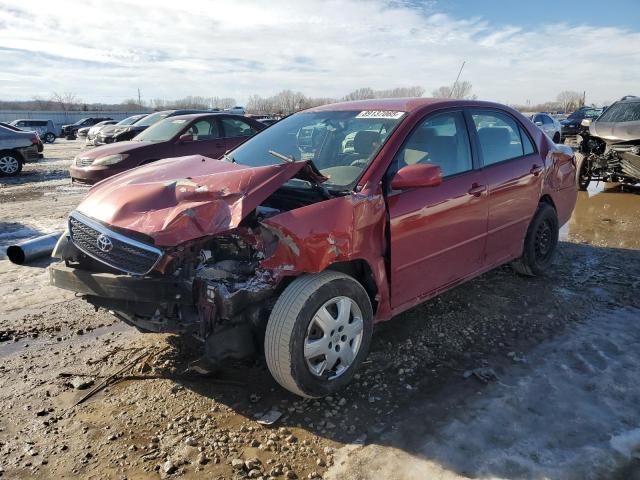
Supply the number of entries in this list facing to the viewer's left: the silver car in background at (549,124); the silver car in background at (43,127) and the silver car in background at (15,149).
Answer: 2

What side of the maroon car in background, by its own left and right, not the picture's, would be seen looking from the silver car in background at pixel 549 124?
back

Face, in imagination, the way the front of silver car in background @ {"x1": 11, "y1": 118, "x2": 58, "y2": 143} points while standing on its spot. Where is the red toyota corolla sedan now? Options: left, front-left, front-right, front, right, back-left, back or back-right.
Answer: left

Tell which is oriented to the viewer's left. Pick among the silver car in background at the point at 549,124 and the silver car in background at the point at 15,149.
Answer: the silver car in background at the point at 15,149

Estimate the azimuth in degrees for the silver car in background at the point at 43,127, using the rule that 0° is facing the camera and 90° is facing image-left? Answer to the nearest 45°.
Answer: approximately 90°
